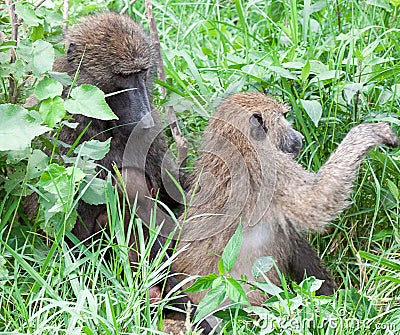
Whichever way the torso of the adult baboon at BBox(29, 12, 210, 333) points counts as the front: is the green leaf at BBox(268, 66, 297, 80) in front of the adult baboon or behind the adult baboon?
in front

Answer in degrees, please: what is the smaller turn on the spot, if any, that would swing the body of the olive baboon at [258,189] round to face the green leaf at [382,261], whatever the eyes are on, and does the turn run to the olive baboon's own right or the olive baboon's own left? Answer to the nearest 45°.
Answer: approximately 45° to the olive baboon's own right

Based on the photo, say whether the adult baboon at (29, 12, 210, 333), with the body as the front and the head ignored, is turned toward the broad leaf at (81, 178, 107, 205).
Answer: no

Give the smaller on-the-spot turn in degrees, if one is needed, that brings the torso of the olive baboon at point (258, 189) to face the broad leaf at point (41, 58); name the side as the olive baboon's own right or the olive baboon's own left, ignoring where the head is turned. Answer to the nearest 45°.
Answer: approximately 180°

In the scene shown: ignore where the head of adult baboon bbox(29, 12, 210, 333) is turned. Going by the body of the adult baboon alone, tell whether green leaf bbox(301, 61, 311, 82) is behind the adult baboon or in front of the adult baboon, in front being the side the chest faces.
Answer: in front

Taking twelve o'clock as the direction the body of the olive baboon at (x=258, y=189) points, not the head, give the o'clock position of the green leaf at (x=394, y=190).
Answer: The green leaf is roughly at 11 o'clock from the olive baboon.

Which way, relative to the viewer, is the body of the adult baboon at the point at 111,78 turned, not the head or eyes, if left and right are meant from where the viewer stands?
facing the viewer and to the right of the viewer

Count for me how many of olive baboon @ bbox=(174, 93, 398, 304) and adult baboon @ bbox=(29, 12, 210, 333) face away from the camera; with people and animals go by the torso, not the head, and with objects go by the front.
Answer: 0

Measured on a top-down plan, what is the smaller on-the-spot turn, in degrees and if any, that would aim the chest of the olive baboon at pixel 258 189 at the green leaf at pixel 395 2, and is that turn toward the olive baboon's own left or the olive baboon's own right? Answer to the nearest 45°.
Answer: approximately 45° to the olive baboon's own left

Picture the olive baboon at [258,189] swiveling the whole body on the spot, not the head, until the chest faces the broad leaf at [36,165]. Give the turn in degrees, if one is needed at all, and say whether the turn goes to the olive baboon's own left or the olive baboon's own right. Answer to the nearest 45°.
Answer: approximately 180°

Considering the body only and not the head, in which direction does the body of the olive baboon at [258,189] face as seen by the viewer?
to the viewer's right

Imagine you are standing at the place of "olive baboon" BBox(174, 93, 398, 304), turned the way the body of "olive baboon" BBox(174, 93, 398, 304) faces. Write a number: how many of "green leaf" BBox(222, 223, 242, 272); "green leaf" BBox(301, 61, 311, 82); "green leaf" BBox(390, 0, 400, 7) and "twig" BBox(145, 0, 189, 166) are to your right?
1

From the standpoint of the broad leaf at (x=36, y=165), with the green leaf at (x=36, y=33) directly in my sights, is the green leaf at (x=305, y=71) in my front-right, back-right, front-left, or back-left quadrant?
front-right

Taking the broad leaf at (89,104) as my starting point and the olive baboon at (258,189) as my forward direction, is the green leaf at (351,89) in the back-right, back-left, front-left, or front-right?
front-left

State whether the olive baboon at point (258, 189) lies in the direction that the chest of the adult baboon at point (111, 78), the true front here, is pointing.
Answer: yes
